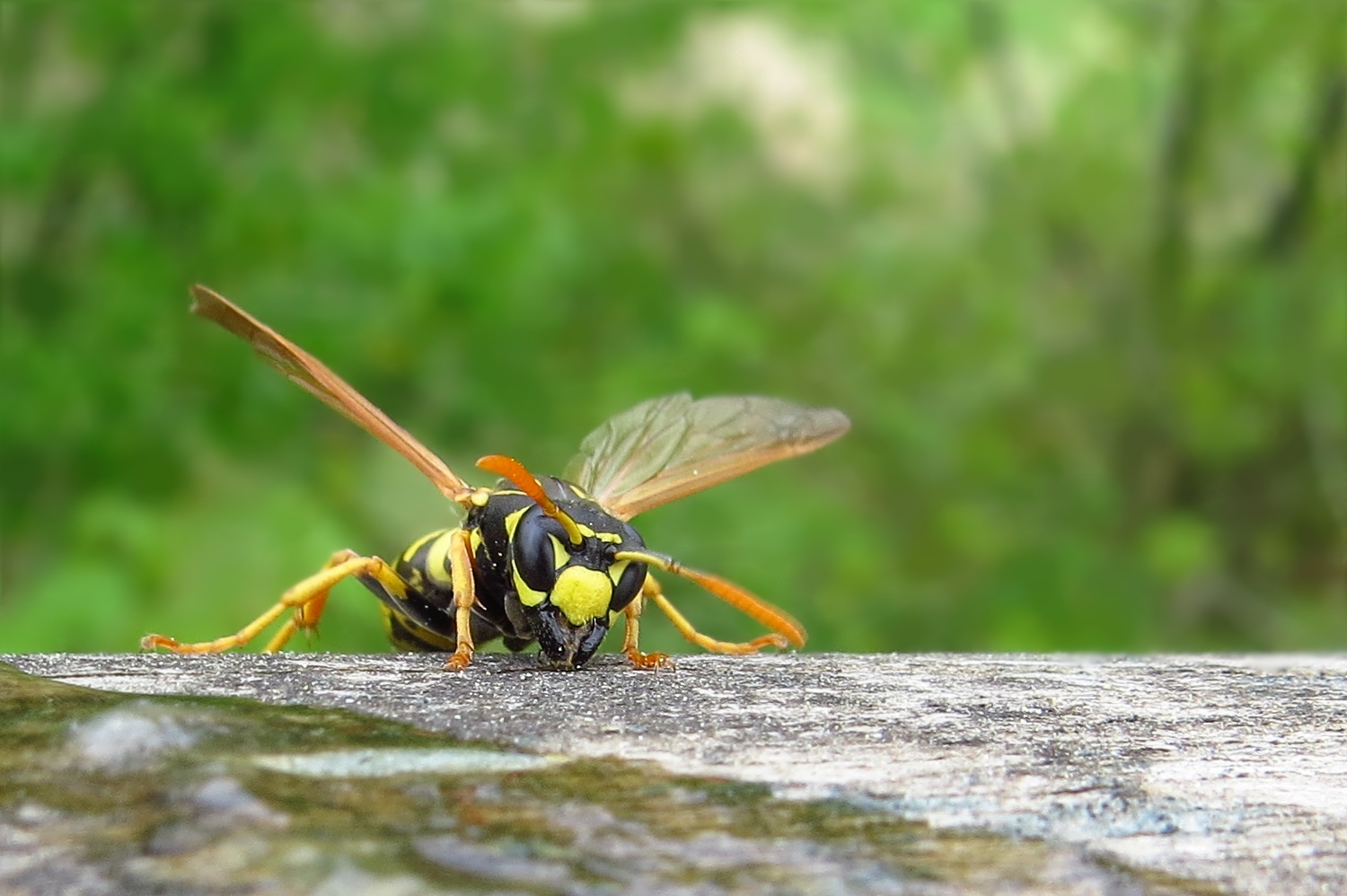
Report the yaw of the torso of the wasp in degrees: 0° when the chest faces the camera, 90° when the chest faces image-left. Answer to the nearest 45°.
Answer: approximately 315°
